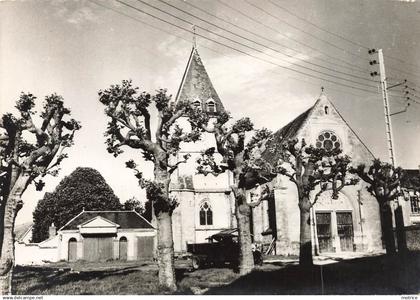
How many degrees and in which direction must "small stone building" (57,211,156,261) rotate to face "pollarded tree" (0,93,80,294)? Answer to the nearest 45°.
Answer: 0° — it already faces it

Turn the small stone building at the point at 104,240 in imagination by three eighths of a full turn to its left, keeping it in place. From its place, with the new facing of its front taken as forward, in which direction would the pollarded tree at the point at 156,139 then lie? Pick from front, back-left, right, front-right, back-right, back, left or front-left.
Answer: back-right

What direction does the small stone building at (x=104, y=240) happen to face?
toward the camera

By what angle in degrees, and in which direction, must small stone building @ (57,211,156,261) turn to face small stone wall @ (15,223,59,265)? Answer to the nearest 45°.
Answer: approximately 90° to its right

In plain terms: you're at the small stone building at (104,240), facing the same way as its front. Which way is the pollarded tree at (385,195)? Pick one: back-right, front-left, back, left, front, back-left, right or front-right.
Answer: front-left
